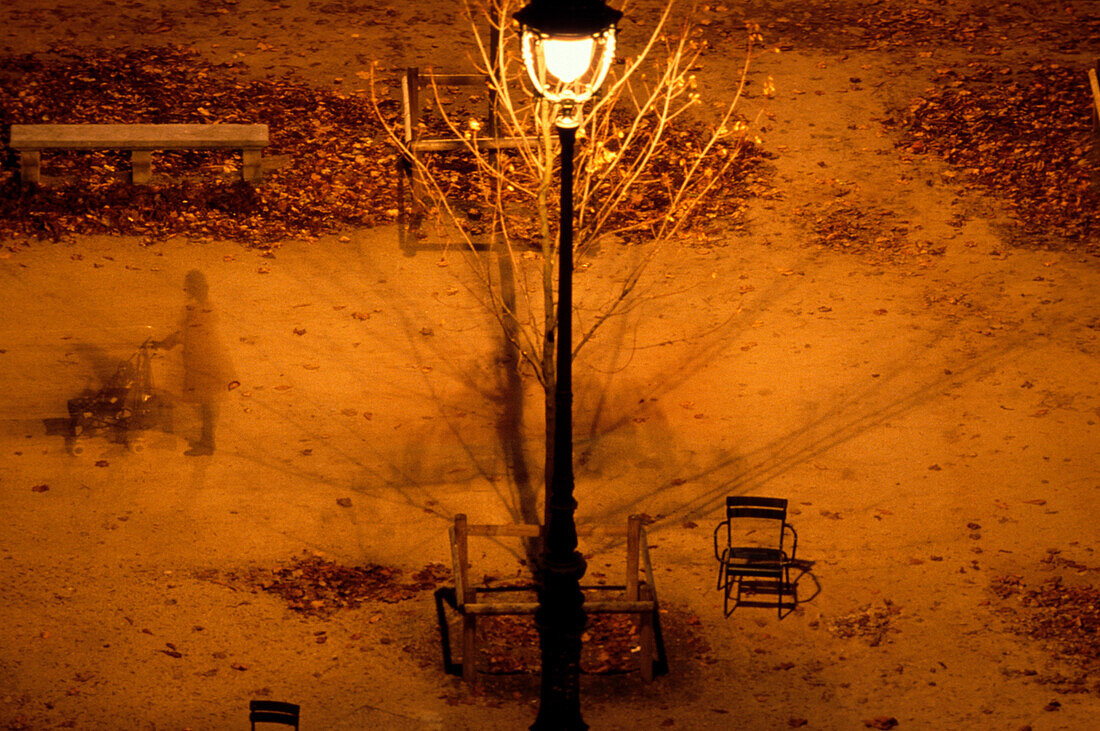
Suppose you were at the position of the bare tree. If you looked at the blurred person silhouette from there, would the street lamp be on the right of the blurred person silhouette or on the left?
left

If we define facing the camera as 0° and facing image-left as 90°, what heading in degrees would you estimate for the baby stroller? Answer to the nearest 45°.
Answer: approximately 90°

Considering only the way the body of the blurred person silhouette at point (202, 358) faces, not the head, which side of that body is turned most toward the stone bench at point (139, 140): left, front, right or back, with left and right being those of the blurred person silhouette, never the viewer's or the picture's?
right

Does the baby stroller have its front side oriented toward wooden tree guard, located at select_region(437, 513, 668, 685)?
no

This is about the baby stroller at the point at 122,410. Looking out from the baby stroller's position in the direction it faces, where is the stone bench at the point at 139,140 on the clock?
The stone bench is roughly at 3 o'clock from the baby stroller.

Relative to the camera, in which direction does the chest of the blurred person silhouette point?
to the viewer's left
